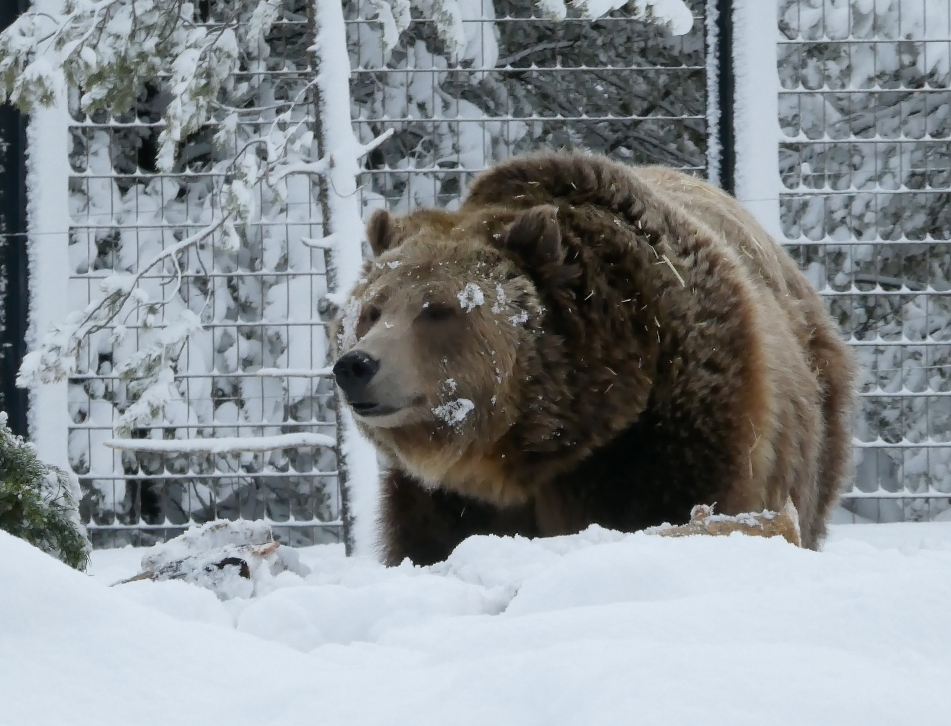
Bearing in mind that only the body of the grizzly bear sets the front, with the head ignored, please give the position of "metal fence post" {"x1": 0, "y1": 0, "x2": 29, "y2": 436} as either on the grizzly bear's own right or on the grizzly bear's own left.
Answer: on the grizzly bear's own right

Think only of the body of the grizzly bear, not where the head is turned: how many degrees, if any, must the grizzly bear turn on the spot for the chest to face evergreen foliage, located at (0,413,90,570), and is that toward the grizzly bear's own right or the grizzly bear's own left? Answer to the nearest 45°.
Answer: approximately 45° to the grizzly bear's own right

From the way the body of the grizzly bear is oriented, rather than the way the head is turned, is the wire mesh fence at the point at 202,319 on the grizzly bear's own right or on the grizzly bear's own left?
on the grizzly bear's own right

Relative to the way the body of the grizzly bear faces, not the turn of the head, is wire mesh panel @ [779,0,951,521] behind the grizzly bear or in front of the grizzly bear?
behind

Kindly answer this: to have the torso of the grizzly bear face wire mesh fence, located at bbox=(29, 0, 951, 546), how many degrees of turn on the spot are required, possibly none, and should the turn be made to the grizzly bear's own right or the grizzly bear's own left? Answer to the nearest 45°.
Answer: approximately 135° to the grizzly bear's own right

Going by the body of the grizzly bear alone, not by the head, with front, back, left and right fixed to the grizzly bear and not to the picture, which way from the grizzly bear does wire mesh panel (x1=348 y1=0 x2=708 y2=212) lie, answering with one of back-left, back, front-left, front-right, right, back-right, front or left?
back-right

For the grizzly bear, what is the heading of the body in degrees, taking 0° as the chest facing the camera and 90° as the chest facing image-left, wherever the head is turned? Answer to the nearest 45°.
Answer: approximately 45°
